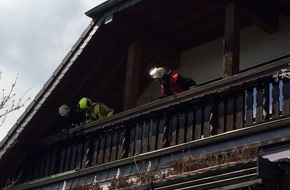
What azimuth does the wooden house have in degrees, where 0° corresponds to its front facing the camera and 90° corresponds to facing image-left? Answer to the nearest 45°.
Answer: approximately 45°

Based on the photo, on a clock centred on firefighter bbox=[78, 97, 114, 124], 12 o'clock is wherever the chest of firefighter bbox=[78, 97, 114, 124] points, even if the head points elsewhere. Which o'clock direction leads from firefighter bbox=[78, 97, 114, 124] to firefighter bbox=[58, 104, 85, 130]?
firefighter bbox=[58, 104, 85, 130] is roughly at 3 o'clock from firefighter bbox=[78, 97, 114, 124].
